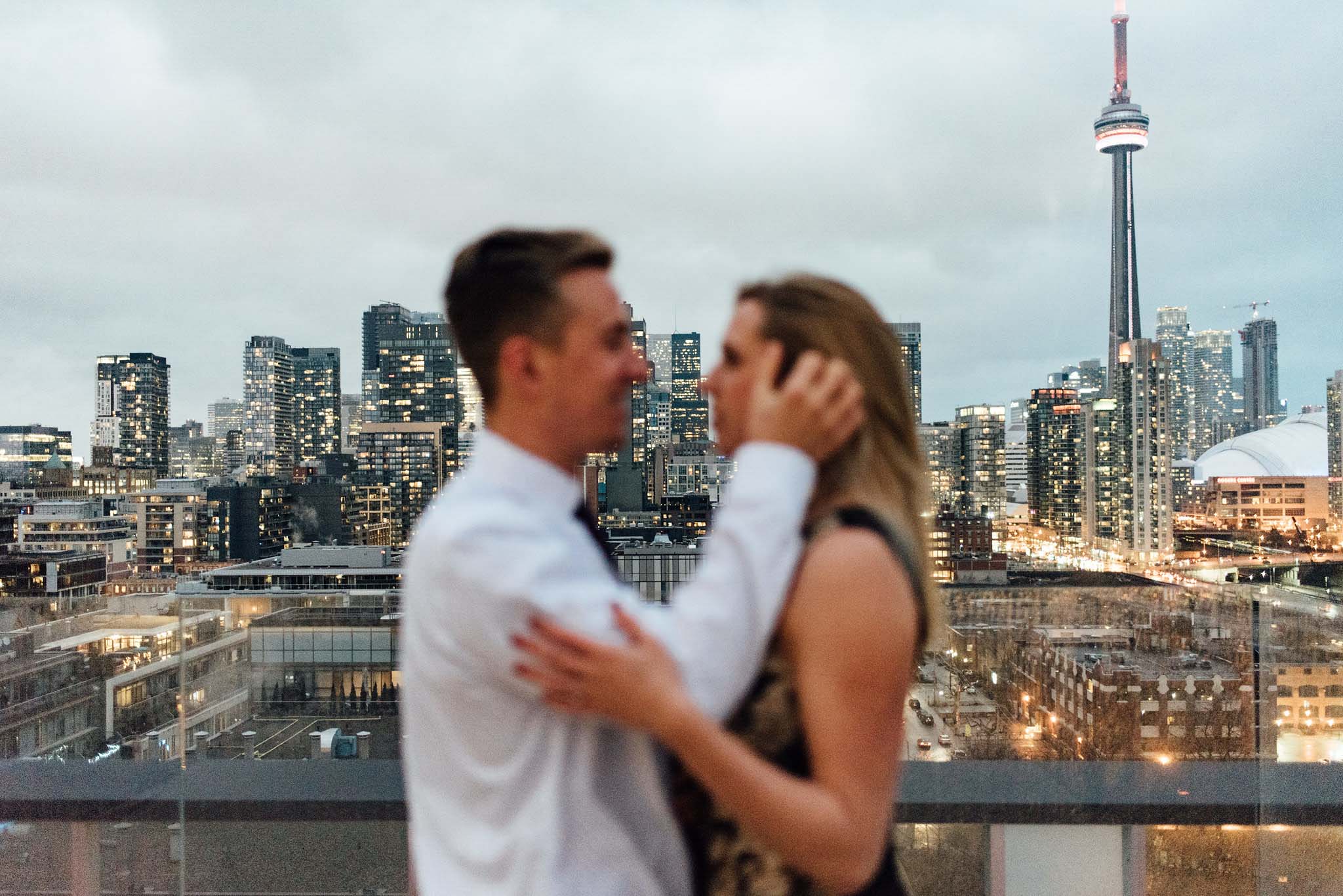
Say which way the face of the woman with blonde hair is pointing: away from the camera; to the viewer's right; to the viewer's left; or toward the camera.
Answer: to the viewer's left

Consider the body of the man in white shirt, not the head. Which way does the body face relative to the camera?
to the viewer's right

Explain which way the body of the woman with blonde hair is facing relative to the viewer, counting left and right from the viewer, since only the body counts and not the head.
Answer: facing to the left of the viewer

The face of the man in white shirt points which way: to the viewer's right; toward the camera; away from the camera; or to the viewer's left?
to the viewer's right

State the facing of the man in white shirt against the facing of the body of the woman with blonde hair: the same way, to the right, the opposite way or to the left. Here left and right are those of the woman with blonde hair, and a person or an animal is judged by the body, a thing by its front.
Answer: the opposite way

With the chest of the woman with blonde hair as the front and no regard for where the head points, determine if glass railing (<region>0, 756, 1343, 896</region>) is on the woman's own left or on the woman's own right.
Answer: on the woman's own right

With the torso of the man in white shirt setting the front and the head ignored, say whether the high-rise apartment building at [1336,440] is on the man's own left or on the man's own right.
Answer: on the man's own left

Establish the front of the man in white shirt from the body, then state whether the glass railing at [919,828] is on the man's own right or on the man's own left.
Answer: on the man's own left
